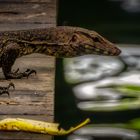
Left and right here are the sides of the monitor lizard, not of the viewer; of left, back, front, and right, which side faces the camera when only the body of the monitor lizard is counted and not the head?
right

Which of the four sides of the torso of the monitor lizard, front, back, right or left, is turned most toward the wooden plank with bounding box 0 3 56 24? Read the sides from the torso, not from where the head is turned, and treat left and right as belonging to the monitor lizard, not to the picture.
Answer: left
